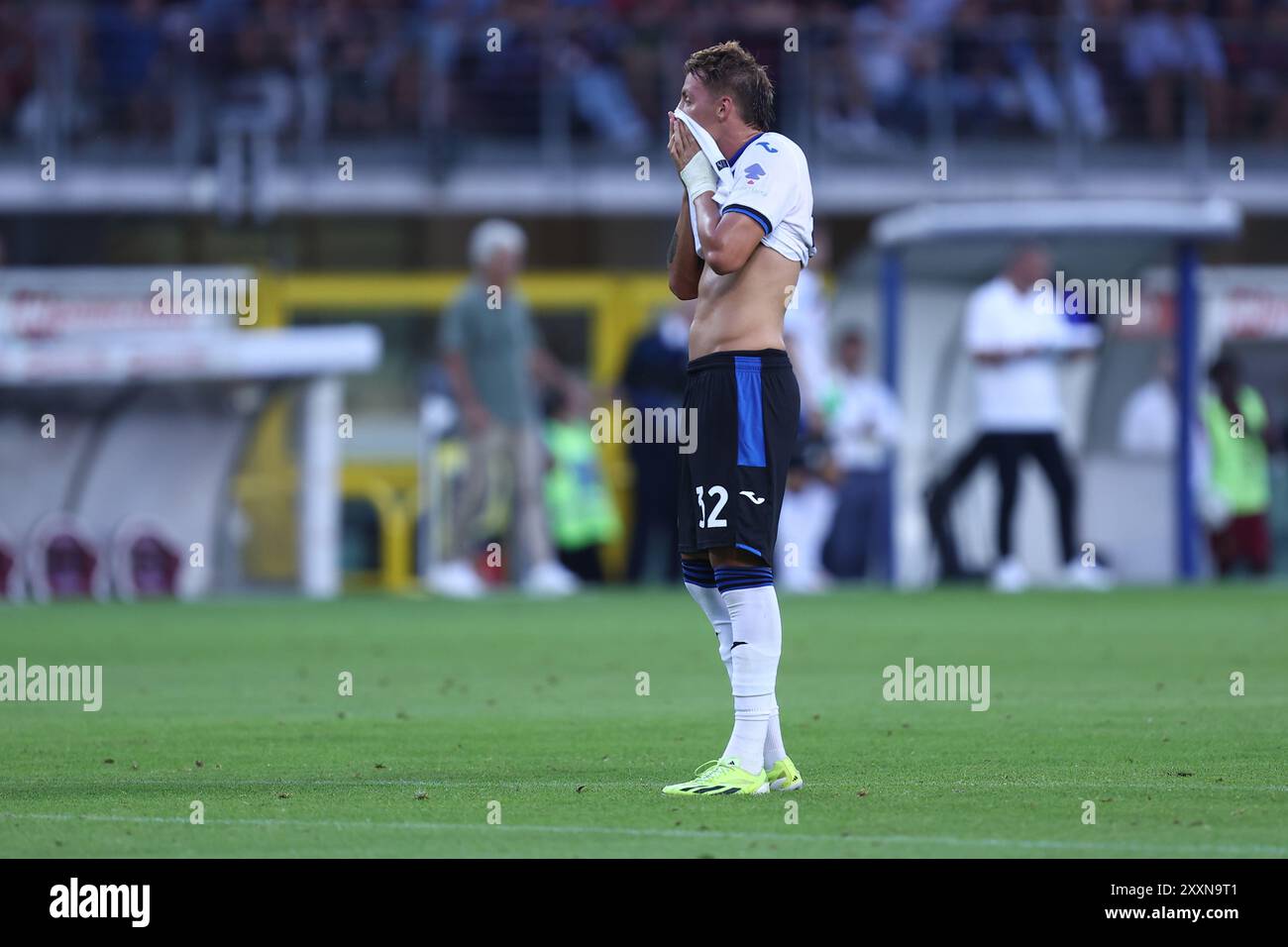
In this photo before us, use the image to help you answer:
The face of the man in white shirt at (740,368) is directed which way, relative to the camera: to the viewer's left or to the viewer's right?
to the viewer's left

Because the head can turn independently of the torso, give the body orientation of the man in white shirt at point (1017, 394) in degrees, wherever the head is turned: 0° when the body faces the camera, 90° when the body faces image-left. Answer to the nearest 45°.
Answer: approximately 315°

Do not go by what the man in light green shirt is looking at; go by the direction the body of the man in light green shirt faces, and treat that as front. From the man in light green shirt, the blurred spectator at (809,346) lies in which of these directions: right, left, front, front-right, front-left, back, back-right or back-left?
front-left

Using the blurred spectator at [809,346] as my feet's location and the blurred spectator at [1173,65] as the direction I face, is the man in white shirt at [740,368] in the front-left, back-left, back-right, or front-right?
back-right

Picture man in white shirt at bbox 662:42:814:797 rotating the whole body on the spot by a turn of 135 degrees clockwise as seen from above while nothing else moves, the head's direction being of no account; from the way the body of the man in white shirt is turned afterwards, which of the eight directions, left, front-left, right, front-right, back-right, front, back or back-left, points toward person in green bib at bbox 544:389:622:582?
front-left

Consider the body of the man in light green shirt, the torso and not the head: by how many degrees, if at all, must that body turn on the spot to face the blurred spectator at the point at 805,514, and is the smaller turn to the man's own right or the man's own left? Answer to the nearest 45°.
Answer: approximately 45° to the man's own left

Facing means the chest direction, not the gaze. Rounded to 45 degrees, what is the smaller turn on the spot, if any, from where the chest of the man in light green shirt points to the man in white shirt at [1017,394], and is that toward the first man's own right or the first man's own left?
approximately 45° to the first man's own left

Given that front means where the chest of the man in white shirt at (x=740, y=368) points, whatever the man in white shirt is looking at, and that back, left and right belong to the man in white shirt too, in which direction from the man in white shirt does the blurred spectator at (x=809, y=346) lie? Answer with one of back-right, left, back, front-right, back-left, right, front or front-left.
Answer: right

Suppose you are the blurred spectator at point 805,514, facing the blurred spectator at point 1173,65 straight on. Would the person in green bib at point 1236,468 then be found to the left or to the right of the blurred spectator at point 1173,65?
right

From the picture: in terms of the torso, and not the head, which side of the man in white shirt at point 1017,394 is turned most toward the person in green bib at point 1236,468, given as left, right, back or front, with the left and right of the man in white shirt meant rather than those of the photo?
left

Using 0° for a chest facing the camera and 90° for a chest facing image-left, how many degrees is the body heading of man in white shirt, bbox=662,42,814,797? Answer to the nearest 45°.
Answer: approximately 90°
